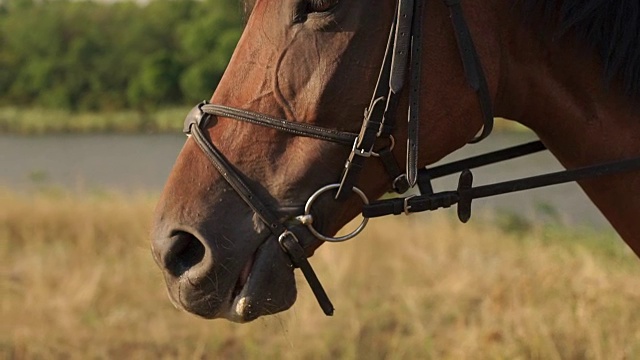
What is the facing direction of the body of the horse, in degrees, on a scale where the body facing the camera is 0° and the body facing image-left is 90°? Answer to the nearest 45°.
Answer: approximately 90°
